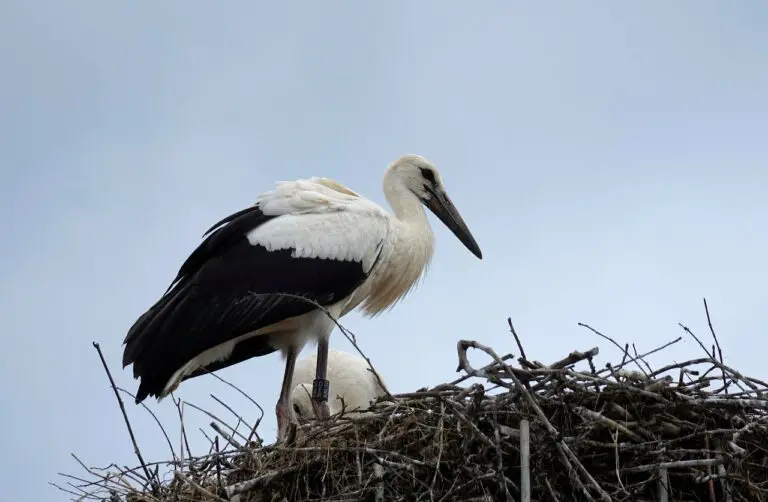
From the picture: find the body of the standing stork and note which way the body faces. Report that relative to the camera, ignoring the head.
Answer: to the viewer's right
